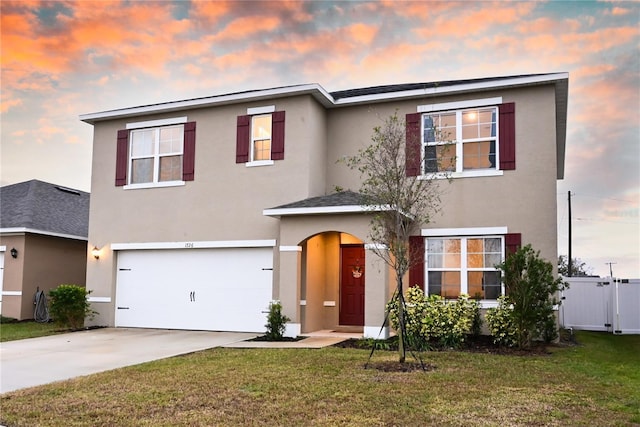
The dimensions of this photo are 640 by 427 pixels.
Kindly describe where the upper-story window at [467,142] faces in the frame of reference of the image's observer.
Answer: facing the viewer and to the left of the viewer

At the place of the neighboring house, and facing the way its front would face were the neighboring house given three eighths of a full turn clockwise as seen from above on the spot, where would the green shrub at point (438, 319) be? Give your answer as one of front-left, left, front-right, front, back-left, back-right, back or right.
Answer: back-right

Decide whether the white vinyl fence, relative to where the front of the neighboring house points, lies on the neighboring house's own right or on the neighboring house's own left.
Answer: on the neighboring house's own left

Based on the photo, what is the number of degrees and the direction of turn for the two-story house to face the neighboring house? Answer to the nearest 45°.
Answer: approximately 90° to its right

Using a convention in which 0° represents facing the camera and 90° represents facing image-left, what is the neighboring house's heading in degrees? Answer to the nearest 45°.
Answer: approximately 45°

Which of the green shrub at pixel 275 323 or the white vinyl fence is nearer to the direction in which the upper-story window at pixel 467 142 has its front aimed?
the green shrub

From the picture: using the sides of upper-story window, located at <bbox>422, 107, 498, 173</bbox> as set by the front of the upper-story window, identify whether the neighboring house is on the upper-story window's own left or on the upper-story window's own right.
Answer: on the upper-story window's own right

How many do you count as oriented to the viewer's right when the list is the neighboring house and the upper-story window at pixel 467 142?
0

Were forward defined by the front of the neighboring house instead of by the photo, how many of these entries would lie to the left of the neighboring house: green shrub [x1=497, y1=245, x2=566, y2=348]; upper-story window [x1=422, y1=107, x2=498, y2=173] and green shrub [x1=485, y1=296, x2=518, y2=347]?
3
